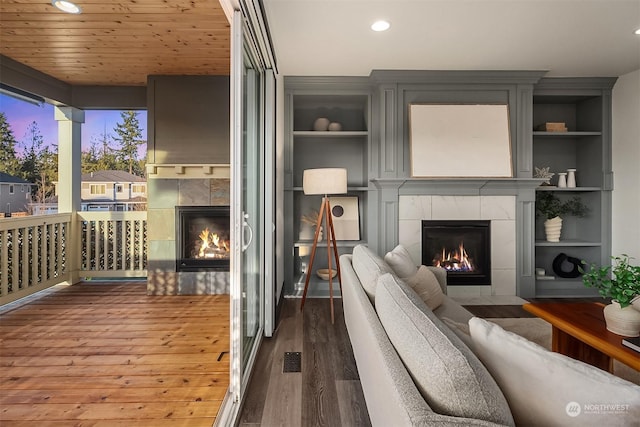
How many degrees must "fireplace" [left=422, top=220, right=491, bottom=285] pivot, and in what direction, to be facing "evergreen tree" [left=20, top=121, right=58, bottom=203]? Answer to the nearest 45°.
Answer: approximately 90° to its right

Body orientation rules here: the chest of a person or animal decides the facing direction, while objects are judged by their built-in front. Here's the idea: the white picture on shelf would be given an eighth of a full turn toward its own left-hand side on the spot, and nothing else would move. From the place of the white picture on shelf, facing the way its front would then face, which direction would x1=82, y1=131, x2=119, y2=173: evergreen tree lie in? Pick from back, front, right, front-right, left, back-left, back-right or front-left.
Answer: back-right

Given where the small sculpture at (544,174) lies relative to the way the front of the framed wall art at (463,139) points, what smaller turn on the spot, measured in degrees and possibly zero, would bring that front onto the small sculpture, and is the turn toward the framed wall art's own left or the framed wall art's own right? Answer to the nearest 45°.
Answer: approximately 135° to the framed wall art's own left

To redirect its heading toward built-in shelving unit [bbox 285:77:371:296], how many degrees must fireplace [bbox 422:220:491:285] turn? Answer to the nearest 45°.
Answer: approximately 90° to its right

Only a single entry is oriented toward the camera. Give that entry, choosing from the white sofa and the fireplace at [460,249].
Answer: the fireplace

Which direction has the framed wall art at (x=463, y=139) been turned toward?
toward the camera

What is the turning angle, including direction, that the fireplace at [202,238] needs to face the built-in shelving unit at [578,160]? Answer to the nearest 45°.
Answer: approximately 90° to its left

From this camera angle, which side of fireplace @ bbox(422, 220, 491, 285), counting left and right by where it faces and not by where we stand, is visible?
front

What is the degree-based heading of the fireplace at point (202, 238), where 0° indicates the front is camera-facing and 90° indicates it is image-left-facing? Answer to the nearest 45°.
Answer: approximately 0°

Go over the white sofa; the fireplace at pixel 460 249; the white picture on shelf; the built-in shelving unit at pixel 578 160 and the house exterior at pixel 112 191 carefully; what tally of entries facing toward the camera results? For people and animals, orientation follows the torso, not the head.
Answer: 4
